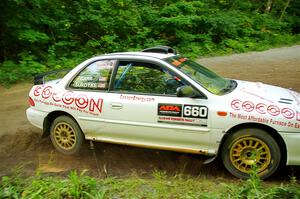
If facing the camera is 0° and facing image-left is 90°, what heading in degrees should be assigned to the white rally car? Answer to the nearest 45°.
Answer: approximately 315°
